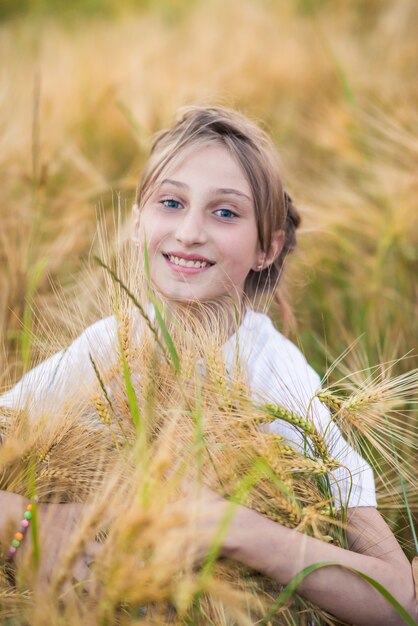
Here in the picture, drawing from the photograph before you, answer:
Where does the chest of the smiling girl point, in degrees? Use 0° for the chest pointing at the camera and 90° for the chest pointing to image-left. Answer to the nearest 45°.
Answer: approximately 0°
